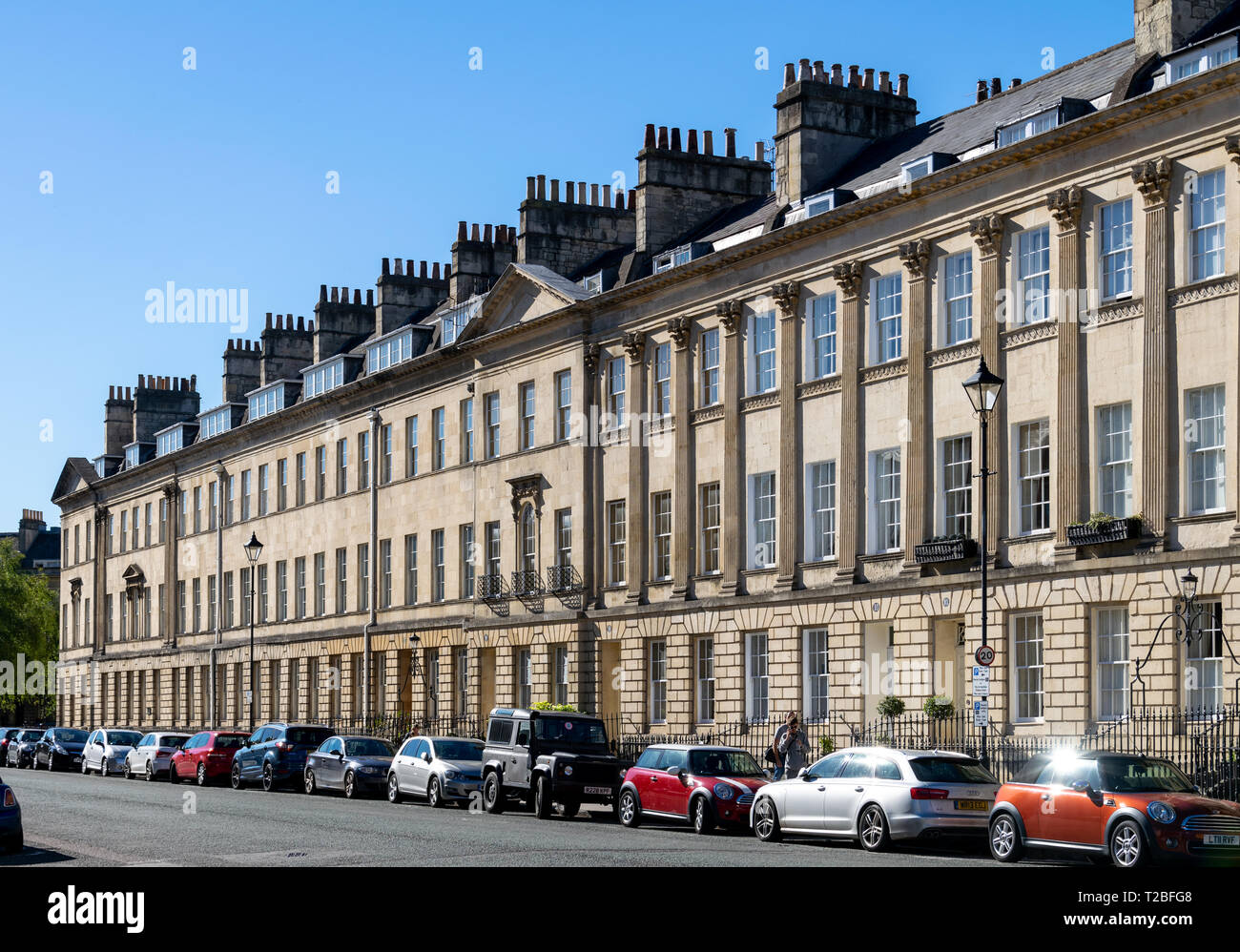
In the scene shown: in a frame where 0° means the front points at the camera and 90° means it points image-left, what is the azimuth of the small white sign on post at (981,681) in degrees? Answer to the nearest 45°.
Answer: approximately 0°

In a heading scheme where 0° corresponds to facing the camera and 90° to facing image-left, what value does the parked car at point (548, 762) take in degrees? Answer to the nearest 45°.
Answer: approximately 315°

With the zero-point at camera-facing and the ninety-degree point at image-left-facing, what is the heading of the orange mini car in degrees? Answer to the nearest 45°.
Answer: approximately 315°

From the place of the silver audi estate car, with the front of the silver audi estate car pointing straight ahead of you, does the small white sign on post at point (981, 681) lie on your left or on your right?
on your right

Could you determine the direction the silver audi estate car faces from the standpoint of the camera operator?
facing away from the viewer and to the left of the viewer

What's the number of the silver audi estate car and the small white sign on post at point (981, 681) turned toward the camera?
1

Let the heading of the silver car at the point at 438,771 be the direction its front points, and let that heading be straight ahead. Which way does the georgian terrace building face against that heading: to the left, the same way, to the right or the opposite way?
to the right

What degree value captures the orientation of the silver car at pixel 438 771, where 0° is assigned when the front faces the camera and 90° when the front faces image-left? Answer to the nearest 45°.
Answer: approximately 315°

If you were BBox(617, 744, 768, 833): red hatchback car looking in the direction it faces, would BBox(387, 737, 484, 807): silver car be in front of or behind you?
behind
